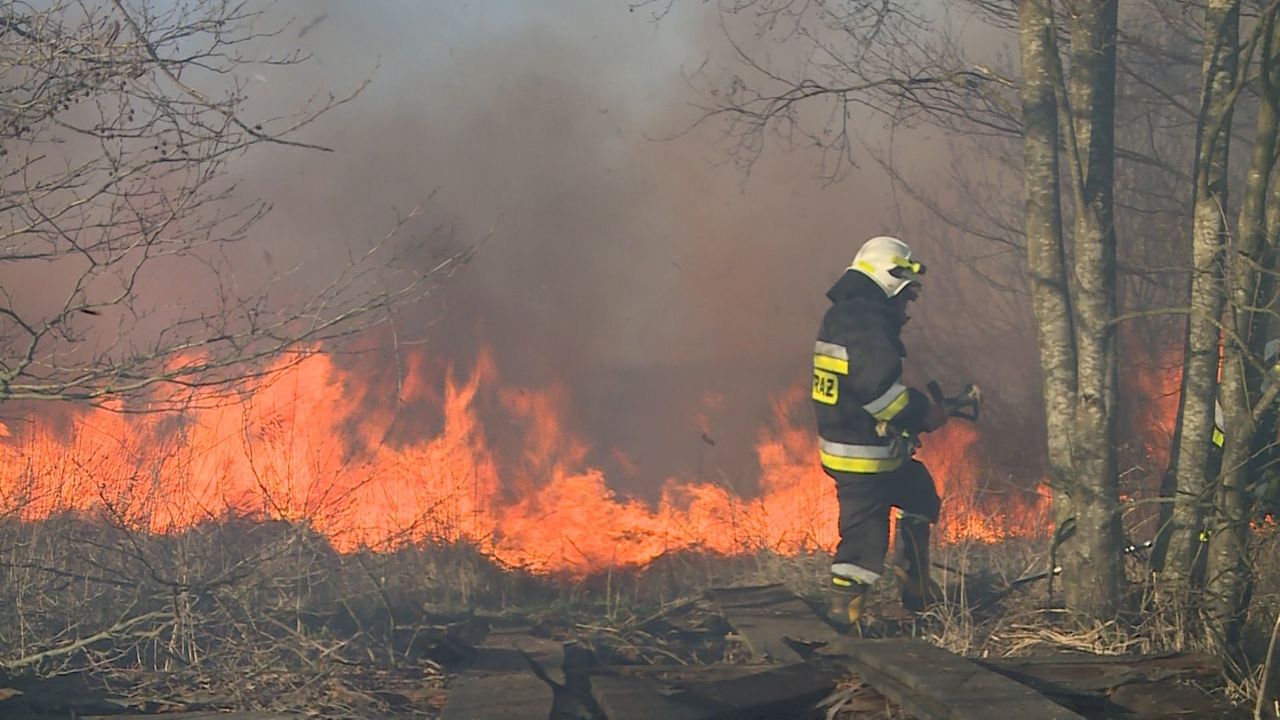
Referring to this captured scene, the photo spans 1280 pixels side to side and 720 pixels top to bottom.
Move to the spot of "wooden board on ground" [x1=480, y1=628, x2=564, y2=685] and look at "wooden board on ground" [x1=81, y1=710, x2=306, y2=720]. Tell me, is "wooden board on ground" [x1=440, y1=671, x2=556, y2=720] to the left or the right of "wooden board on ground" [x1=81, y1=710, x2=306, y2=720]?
left

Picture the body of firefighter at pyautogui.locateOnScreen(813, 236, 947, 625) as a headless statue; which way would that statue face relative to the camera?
to the viewer's right

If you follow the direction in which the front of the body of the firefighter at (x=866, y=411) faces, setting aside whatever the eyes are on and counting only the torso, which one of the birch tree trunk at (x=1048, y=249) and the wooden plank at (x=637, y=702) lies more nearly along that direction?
the birch tree trunk

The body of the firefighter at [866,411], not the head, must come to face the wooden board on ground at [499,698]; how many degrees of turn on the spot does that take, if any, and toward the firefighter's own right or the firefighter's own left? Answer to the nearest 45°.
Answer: approximately 135° to the firefighter's own right

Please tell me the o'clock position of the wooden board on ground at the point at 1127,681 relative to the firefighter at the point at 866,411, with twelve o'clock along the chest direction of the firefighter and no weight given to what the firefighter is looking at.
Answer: The wooden board on ground is roughly at 2 o'clock from the firefighter.

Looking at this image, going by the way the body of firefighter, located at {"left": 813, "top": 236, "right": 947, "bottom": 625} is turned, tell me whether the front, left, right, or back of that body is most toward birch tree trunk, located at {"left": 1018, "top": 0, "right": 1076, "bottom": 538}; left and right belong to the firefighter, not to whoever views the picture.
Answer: front

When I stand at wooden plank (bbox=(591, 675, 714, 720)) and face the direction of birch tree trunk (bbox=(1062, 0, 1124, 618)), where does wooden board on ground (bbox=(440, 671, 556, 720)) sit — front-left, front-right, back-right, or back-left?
back-left

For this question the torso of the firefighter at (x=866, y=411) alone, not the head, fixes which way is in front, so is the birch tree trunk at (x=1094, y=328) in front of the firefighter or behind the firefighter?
in front
